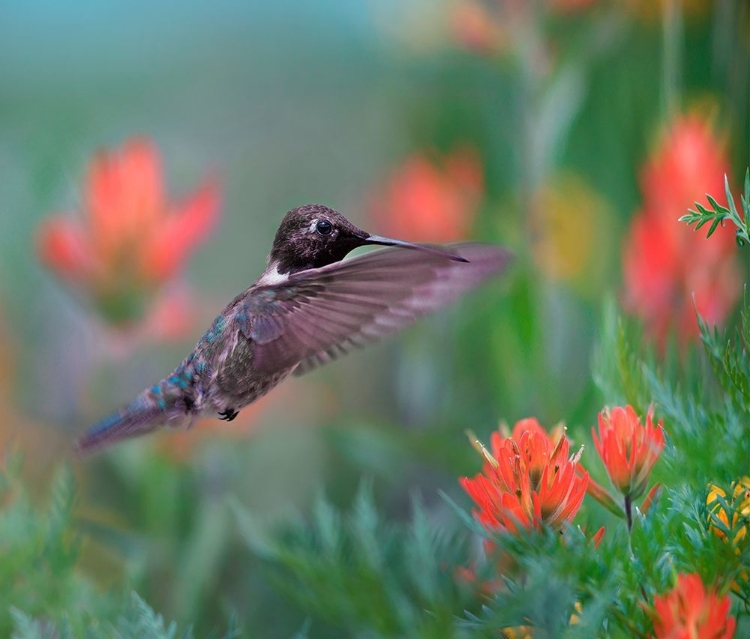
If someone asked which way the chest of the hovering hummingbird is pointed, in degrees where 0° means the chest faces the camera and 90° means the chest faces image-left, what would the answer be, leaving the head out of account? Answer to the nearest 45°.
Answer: approximately 270°

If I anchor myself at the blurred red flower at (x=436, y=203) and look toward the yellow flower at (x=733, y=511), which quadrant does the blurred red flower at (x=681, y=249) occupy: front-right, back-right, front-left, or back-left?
front-left

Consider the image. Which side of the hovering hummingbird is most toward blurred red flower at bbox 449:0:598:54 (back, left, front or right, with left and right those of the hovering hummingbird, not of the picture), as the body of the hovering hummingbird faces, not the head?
left

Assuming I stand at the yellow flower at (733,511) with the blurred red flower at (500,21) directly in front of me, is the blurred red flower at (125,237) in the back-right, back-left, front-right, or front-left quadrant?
front-left
